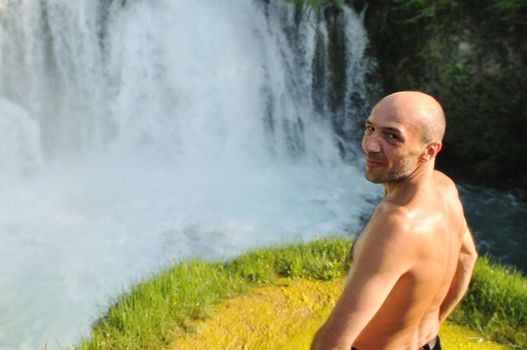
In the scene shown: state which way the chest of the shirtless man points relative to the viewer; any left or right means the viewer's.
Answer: facing away from the viewer and to the left of the viewer

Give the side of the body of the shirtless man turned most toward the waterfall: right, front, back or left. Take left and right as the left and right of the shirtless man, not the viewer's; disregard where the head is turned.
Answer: front

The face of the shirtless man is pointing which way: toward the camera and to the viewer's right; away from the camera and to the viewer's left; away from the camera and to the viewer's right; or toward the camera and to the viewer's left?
toward the camera and to the viewer's left
